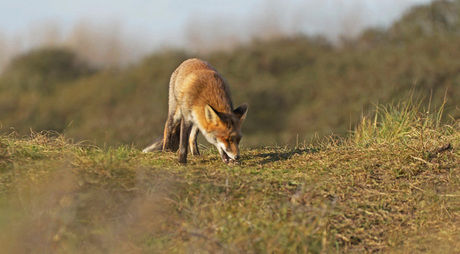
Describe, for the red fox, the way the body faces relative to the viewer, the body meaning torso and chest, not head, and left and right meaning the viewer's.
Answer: facing the viewer and to the right of the viewer
